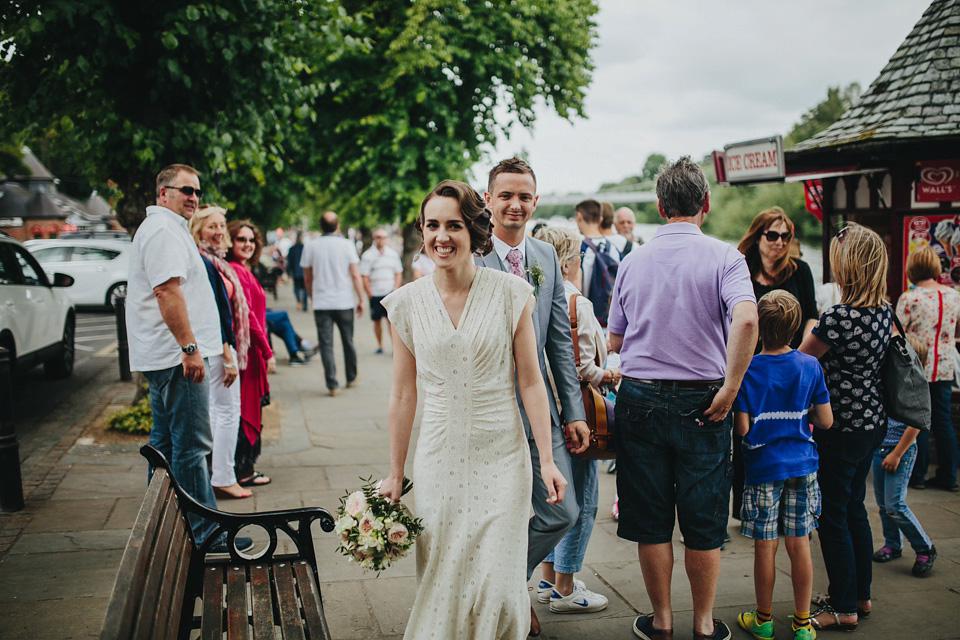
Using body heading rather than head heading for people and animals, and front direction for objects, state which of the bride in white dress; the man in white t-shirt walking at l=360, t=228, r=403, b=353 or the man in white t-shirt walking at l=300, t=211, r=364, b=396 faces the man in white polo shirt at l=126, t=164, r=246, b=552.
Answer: the man in white t-shirt walking at l=360, t=228, r=403, b=353

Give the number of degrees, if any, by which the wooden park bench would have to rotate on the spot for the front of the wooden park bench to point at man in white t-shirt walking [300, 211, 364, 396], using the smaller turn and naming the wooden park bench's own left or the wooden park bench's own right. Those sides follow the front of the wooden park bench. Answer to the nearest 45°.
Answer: approximately 90° to the wooden park bench's own left

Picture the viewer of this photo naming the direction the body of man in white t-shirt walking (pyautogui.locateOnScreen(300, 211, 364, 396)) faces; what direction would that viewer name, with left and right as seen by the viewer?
facing away from the viewer

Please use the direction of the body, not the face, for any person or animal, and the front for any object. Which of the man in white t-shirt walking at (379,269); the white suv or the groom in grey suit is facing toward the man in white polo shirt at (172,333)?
the man in white t-shirt walking

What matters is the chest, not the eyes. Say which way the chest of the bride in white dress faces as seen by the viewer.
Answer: toward the camera

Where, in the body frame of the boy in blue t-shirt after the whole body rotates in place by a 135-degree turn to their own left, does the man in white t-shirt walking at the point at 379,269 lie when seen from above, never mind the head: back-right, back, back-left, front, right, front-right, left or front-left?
right

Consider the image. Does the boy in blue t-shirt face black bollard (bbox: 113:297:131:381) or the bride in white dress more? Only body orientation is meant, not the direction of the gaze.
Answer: the black bollard

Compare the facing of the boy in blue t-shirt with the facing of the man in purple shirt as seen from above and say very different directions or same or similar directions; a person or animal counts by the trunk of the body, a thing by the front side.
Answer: same or similar directions

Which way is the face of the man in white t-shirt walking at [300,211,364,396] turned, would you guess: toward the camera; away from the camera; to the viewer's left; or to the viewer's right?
away from the camera

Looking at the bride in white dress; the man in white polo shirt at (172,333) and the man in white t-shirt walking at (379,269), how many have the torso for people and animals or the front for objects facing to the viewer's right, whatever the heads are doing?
1

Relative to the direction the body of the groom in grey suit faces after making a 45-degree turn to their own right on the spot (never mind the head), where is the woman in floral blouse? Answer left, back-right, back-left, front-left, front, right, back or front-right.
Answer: back

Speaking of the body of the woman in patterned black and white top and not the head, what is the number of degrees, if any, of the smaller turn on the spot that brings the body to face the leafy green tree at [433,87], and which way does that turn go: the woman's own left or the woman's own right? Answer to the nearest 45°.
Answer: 0° — they already face it

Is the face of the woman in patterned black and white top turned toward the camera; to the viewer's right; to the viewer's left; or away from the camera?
away from the camera

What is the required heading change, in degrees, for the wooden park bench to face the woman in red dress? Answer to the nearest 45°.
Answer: approximately 90° to its left

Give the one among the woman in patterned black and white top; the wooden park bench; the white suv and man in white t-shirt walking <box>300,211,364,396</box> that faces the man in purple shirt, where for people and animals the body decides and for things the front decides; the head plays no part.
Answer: the wooden park bench
